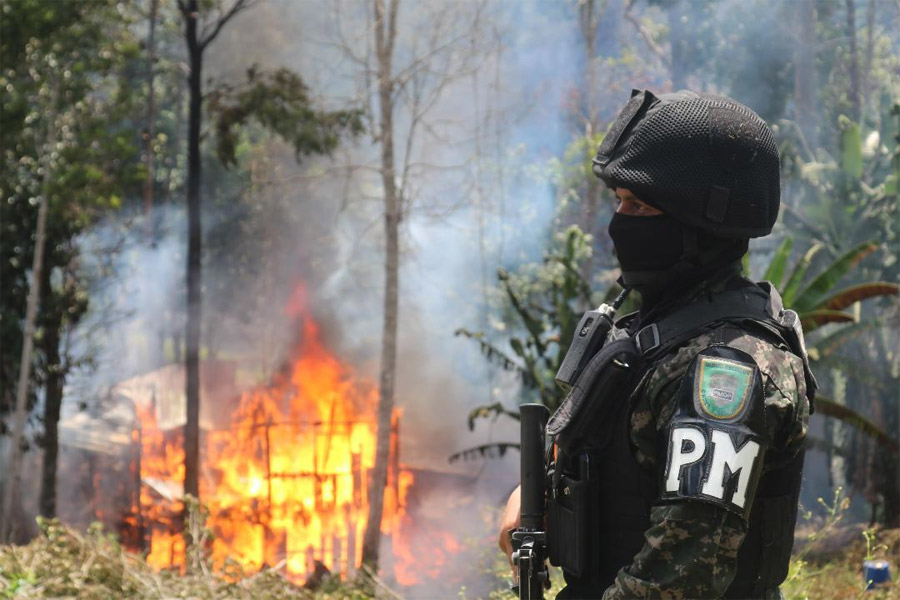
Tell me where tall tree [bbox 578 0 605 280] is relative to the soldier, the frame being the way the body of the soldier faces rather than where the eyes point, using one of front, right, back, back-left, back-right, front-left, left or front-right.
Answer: right

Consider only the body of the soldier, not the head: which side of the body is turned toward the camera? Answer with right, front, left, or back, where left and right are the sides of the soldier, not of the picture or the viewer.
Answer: left

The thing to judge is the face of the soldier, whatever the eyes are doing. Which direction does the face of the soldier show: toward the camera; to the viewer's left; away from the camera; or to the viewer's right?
to the viewer's left

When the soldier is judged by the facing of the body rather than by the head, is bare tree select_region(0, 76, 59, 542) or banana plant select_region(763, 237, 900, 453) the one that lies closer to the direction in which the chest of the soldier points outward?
the bare tree

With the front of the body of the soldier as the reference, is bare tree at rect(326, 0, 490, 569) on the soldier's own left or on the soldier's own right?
on the soldier's own right

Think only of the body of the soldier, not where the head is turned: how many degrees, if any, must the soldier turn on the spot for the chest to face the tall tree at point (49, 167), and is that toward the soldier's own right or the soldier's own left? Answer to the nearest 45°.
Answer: approximately 45° to the soldier's own right
